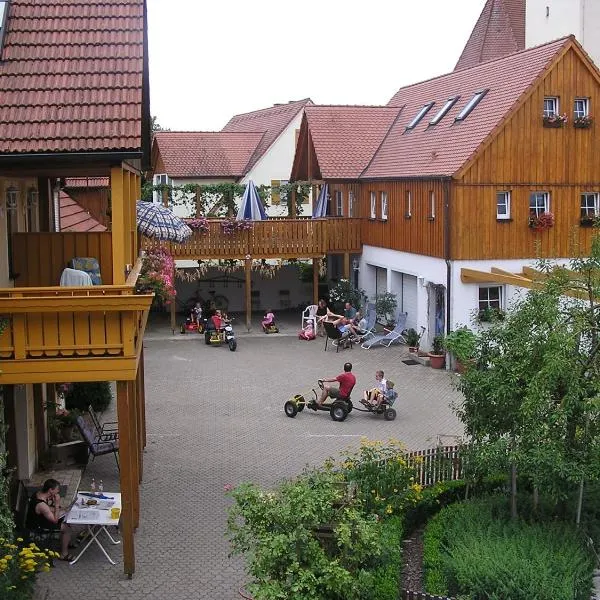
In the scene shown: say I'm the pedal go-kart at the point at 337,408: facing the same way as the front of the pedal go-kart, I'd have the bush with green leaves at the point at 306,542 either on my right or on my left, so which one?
on my left

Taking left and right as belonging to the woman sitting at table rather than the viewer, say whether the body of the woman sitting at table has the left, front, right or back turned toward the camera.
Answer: right

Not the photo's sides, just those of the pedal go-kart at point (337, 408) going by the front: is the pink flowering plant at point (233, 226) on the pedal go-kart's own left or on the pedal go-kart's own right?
on the pedal go-kart's own right

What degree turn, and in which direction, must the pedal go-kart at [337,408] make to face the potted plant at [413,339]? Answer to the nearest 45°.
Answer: approximately 90° to its right

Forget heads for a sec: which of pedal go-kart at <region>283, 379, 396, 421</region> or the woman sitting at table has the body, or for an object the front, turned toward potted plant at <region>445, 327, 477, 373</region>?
the woman sitting at table

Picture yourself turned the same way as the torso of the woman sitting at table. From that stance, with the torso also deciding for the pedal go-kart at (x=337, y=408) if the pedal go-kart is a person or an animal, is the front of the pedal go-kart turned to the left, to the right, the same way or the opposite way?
the opposite way

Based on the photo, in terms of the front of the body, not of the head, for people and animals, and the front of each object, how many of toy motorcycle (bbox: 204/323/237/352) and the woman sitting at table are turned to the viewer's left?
0

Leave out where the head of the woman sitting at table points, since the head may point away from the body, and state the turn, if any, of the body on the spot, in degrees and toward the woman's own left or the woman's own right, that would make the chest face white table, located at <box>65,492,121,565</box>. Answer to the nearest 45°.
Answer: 0° — they already face it

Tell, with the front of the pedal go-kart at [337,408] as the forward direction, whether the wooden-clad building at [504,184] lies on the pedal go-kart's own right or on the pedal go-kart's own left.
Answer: on the pedal go-kart's own right

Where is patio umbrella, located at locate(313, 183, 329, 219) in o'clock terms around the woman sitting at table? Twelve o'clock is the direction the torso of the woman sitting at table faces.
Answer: The patio umbrella is roughly at 10 o'clock from the woman sitting at table.

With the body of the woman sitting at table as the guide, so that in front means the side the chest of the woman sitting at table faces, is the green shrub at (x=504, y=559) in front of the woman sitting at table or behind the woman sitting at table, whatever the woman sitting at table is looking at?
in front

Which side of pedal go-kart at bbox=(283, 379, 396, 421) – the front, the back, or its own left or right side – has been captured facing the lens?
left
